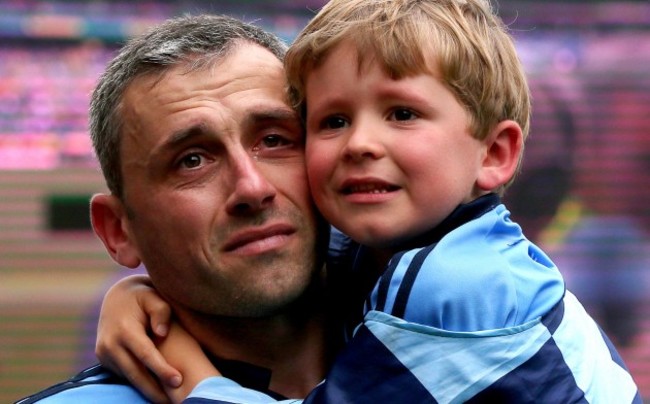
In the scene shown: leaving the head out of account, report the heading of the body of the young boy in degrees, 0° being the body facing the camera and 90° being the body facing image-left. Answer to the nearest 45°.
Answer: approximately 45°
